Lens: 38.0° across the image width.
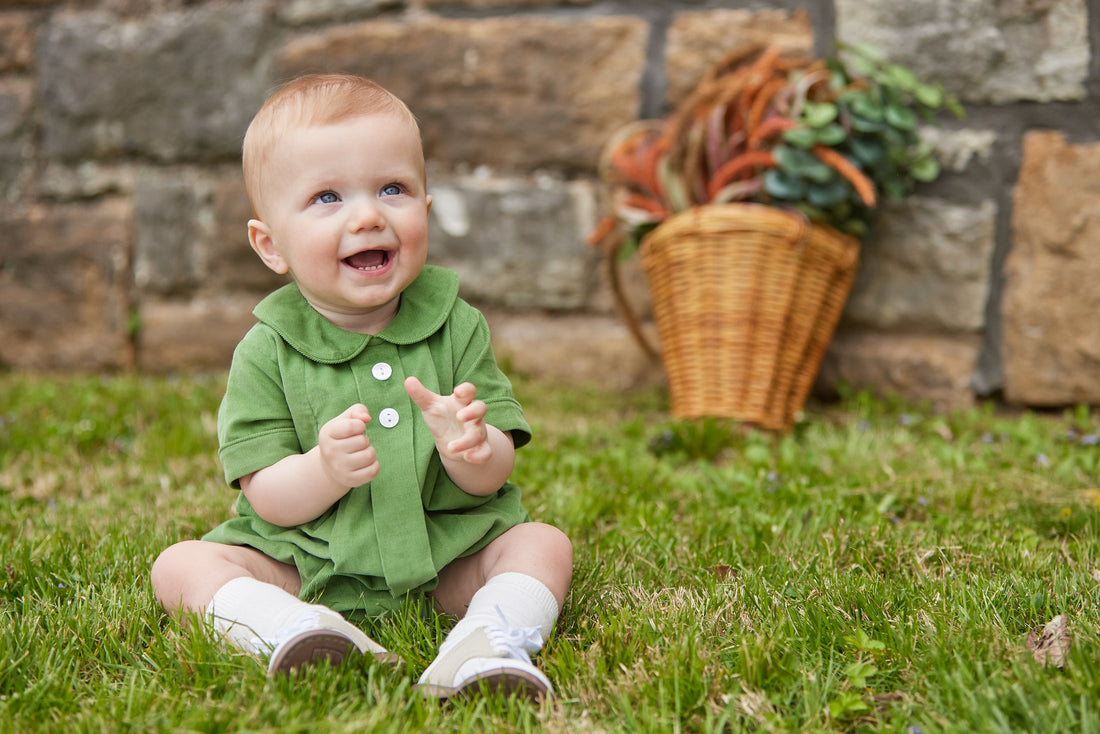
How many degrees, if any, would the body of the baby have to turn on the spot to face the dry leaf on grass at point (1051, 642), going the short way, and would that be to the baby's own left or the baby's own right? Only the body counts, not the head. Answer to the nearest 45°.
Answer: approximately 45° to the baby's own left

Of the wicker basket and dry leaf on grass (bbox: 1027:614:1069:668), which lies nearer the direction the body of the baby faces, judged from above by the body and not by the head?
the dry leaf on grass

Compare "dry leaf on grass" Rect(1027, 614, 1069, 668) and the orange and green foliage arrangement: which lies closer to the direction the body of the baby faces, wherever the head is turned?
the dry leaf on grass

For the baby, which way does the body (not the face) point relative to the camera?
toward the camera

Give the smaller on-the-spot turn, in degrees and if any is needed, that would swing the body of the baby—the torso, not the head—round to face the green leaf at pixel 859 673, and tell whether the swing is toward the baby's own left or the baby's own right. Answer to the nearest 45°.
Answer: approximately 45° to the baby's own left

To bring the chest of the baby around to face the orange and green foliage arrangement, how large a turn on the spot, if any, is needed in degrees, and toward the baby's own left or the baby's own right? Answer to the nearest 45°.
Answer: approximately 135° to the baby's own left

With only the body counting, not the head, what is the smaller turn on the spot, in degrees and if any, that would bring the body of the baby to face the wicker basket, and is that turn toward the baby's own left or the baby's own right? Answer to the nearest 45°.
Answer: approximately 135° to the baby's own left
